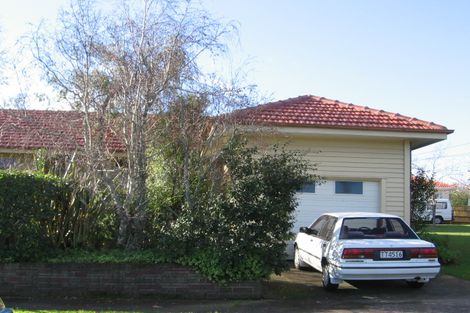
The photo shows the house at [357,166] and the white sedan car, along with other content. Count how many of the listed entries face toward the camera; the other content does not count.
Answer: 1

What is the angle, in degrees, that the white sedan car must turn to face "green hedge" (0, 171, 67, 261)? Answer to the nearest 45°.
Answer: approximately 45° to its left

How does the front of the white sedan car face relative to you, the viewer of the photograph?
facing away from the viewer and to the left of the viewer

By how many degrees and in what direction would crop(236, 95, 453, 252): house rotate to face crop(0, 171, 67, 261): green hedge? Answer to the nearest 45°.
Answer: approximately 45° to its right

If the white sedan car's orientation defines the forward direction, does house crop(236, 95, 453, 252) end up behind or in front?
in front

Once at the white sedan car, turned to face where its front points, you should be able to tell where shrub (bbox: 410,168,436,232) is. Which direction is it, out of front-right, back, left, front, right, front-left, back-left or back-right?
front-right

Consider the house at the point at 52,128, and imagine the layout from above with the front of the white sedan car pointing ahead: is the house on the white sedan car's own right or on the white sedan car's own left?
on the white sedan car's own left

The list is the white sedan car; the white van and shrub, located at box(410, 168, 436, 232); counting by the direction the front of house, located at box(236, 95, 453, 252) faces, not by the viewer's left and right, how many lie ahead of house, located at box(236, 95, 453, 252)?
1

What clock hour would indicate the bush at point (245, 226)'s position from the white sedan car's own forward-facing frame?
The bush is roughly at 10 o'clock from the white sedan car.

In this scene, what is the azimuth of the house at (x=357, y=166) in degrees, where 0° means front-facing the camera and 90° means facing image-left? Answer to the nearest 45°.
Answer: approximately 0°
